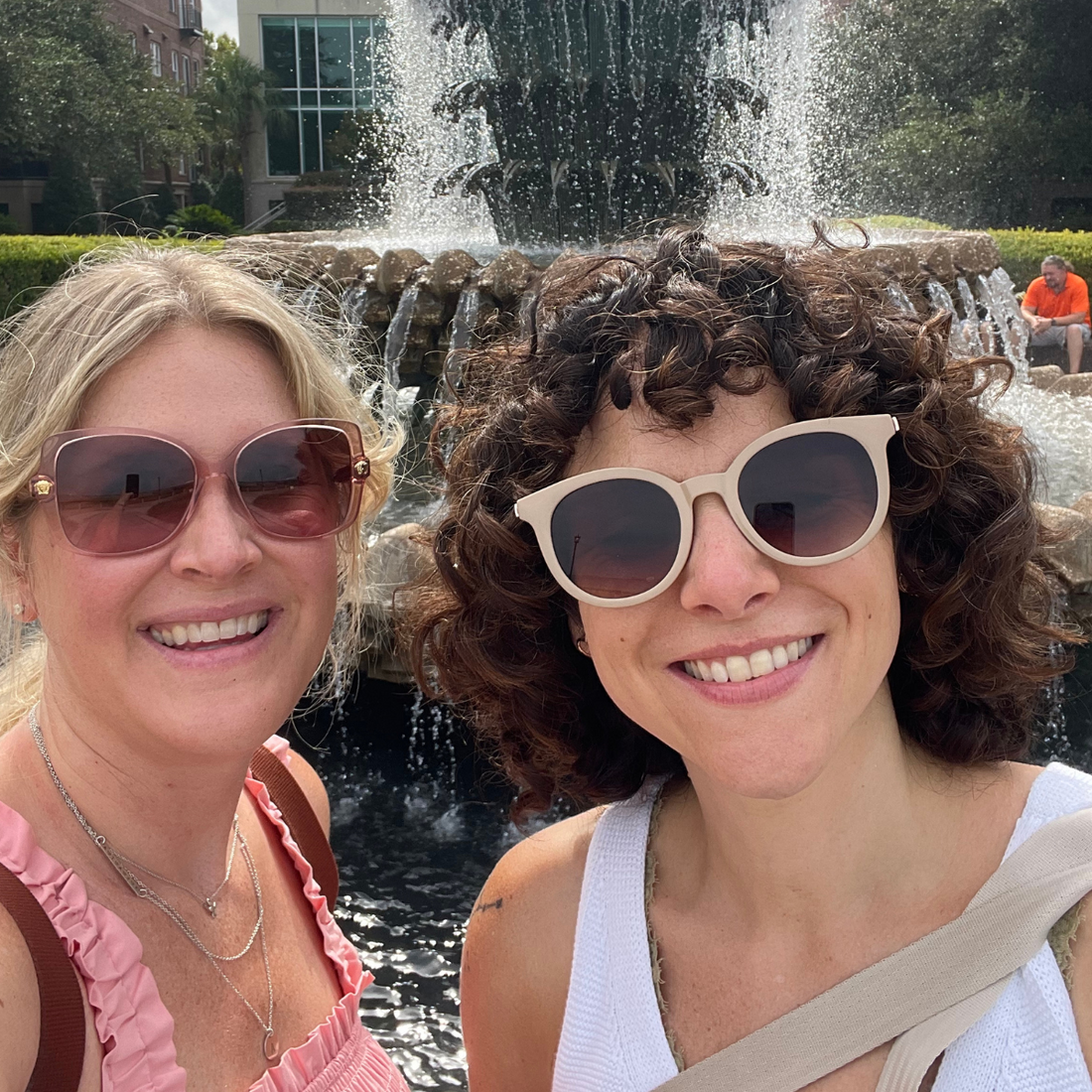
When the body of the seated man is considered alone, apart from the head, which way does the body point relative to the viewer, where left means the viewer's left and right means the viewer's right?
facing the viewer and to the left of the viewer

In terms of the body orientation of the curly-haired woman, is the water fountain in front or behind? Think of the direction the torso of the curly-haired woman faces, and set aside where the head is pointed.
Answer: behind

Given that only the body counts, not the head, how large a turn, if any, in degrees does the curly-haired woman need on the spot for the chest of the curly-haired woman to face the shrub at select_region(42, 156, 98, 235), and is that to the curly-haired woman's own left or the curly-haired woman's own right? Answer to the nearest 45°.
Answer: approximately 135° to the curly-haired woman's own right

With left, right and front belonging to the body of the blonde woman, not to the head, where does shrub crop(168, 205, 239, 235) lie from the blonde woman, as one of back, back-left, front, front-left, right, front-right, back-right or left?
back-left

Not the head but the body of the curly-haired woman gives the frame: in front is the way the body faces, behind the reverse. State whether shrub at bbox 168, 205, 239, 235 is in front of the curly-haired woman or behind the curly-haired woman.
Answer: behind

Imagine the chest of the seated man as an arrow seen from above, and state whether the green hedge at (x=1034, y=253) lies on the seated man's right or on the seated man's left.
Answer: on the seated man's right

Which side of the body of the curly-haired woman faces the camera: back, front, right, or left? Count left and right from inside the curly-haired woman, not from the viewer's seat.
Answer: front

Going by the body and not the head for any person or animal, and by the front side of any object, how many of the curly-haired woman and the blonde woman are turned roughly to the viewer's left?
0

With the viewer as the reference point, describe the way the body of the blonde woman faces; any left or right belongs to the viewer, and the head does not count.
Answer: facing the viewer and to the right of the viewer

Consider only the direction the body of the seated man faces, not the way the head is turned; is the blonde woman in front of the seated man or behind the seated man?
in front

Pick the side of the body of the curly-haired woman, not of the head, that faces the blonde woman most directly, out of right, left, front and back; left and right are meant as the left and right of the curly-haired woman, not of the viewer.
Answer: right

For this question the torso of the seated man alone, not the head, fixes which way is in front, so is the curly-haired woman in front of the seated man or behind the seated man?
in front
